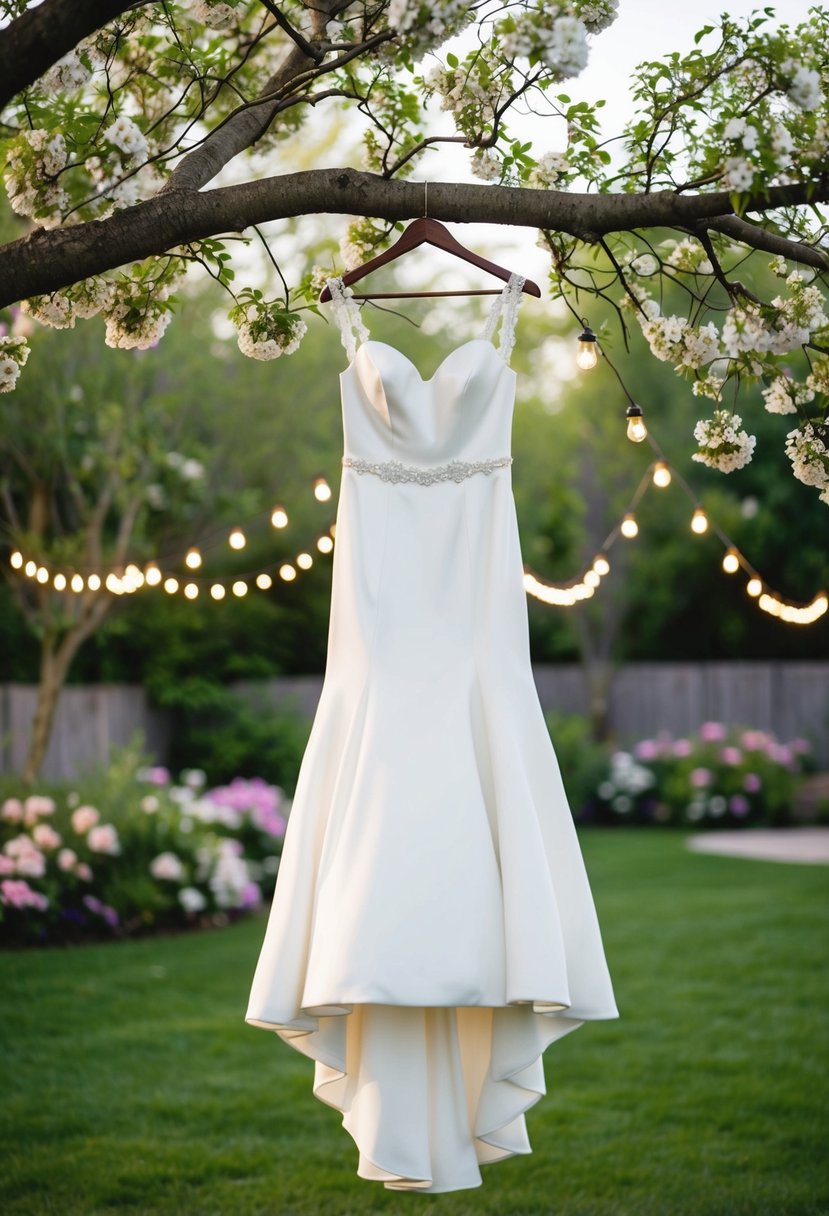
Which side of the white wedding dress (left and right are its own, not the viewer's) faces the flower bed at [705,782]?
back

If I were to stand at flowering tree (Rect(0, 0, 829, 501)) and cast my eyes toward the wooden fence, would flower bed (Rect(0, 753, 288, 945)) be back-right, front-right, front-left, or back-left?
front-left

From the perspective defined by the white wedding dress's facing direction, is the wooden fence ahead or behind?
behind

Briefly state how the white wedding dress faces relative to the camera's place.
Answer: facing the viewer

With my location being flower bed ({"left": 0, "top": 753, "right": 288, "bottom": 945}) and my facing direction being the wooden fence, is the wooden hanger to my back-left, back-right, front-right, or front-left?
back-right
